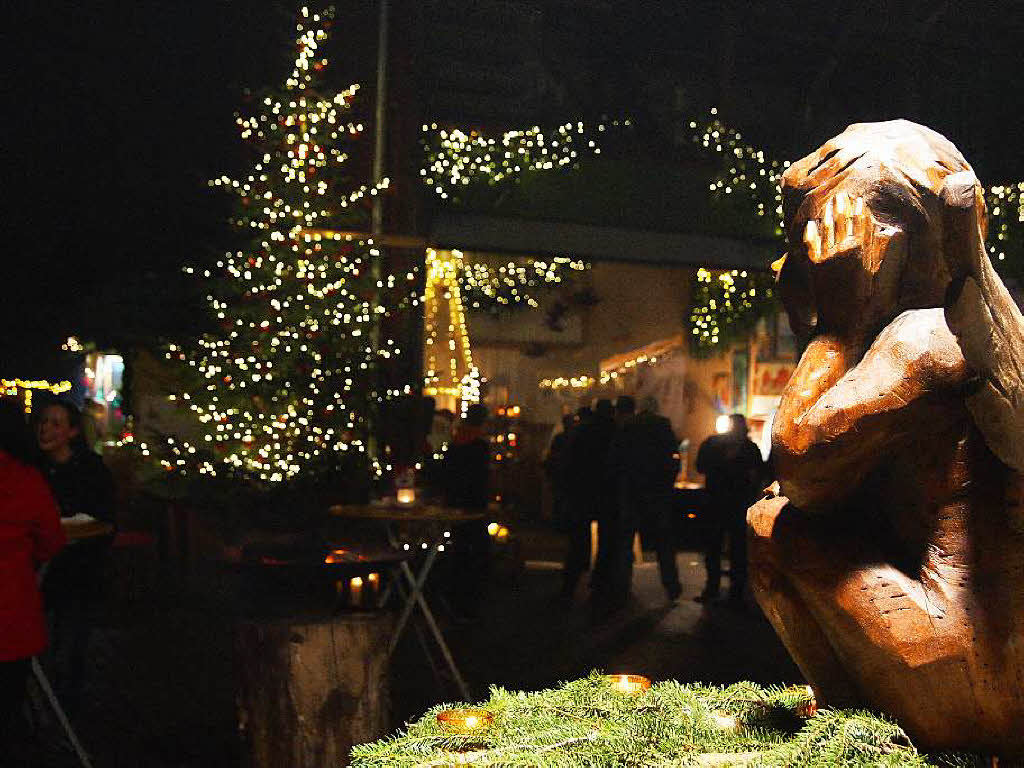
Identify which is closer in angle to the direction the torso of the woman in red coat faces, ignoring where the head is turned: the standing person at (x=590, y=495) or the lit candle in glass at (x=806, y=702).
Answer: the standing person

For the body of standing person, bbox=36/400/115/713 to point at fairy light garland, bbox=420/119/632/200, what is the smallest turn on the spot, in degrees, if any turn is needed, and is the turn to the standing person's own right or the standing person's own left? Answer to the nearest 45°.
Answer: approximately 180°

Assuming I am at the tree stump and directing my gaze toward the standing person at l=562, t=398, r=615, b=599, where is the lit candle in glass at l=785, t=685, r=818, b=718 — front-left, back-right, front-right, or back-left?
back-right

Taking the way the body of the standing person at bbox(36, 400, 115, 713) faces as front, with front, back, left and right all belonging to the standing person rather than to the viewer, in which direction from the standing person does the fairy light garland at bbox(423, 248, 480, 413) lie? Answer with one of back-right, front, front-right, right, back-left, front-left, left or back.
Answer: back

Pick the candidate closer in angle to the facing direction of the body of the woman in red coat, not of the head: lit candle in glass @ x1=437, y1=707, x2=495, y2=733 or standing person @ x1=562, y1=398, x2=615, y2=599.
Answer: the standing person

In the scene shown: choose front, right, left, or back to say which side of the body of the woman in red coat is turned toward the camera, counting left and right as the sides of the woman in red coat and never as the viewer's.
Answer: back

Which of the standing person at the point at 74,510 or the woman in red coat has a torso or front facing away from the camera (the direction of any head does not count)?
the woman in red coat

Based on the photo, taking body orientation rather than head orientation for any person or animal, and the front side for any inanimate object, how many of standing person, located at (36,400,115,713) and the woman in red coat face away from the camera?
1
